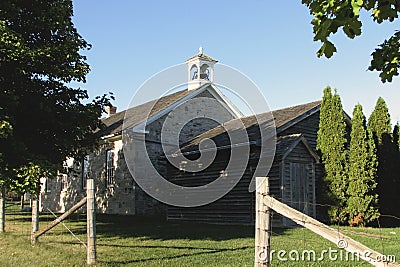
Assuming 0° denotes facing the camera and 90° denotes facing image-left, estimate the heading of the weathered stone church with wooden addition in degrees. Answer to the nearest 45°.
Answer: approximately 315°

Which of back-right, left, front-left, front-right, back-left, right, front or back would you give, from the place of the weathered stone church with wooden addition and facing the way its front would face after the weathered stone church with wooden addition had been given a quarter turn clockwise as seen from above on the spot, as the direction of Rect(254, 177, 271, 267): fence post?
front-left

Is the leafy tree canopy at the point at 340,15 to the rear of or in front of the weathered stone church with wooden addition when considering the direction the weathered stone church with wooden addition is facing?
in front

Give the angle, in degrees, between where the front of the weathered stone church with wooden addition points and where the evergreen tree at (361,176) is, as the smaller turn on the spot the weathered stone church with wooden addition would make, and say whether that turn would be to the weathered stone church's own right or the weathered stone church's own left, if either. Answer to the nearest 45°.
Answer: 0° — it already faces it

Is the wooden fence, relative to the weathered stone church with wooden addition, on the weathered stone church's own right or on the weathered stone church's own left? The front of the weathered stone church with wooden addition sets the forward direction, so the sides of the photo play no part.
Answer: on the weathered stone church's own right
